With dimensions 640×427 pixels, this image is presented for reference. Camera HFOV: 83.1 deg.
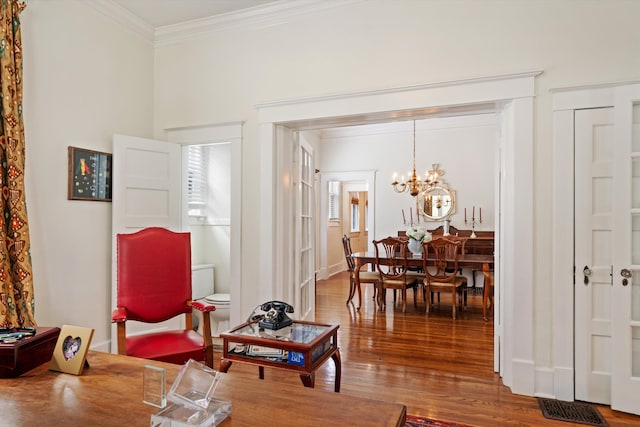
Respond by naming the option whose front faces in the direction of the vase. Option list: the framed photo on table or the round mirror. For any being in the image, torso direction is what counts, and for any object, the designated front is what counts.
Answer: the round mirror

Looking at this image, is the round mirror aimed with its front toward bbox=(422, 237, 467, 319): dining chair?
yes

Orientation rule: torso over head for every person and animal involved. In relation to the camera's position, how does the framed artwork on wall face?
facing the viewer and to the right of the viewer

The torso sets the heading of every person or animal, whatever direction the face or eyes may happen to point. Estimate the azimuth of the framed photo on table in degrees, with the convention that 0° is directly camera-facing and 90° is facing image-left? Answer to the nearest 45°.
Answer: approximately 45°

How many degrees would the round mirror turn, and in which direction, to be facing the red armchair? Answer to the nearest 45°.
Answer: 0° — it already faces it

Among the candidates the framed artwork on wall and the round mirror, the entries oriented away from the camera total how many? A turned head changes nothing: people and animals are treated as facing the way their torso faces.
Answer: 0

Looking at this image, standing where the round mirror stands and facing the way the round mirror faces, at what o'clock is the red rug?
The red rug is roughly at 12 o'clock from the round mirror.

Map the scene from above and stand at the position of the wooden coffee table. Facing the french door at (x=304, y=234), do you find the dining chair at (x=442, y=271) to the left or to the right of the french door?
right

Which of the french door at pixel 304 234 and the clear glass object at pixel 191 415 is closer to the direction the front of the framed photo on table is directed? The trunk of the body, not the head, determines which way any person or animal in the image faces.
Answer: the clear glass object

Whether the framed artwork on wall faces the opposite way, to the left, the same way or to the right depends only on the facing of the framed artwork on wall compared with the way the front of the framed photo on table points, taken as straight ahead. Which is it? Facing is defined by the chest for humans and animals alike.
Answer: to the left

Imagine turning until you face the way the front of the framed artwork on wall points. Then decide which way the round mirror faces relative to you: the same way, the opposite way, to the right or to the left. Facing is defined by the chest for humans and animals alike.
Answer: to the right

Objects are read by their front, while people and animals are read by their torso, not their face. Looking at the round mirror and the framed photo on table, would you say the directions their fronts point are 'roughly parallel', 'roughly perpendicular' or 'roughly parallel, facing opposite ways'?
roughly parallel

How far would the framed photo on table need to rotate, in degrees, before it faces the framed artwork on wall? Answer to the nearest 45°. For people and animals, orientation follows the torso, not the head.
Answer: approximately 135° to its right

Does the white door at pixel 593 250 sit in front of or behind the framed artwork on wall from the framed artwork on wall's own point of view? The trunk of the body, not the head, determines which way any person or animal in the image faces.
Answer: in front

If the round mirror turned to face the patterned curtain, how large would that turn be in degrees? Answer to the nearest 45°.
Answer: approximately 45° to its right

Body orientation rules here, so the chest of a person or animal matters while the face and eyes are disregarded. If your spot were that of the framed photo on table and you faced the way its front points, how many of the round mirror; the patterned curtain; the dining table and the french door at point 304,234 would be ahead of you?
0

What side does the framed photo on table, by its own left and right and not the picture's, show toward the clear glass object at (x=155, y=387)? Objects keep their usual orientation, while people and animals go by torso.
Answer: left

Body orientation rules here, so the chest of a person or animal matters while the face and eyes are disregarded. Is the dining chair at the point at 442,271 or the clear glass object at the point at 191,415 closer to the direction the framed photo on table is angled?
the clear glass object

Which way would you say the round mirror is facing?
toward the camera

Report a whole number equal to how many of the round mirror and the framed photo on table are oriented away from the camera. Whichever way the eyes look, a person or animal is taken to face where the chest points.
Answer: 0
